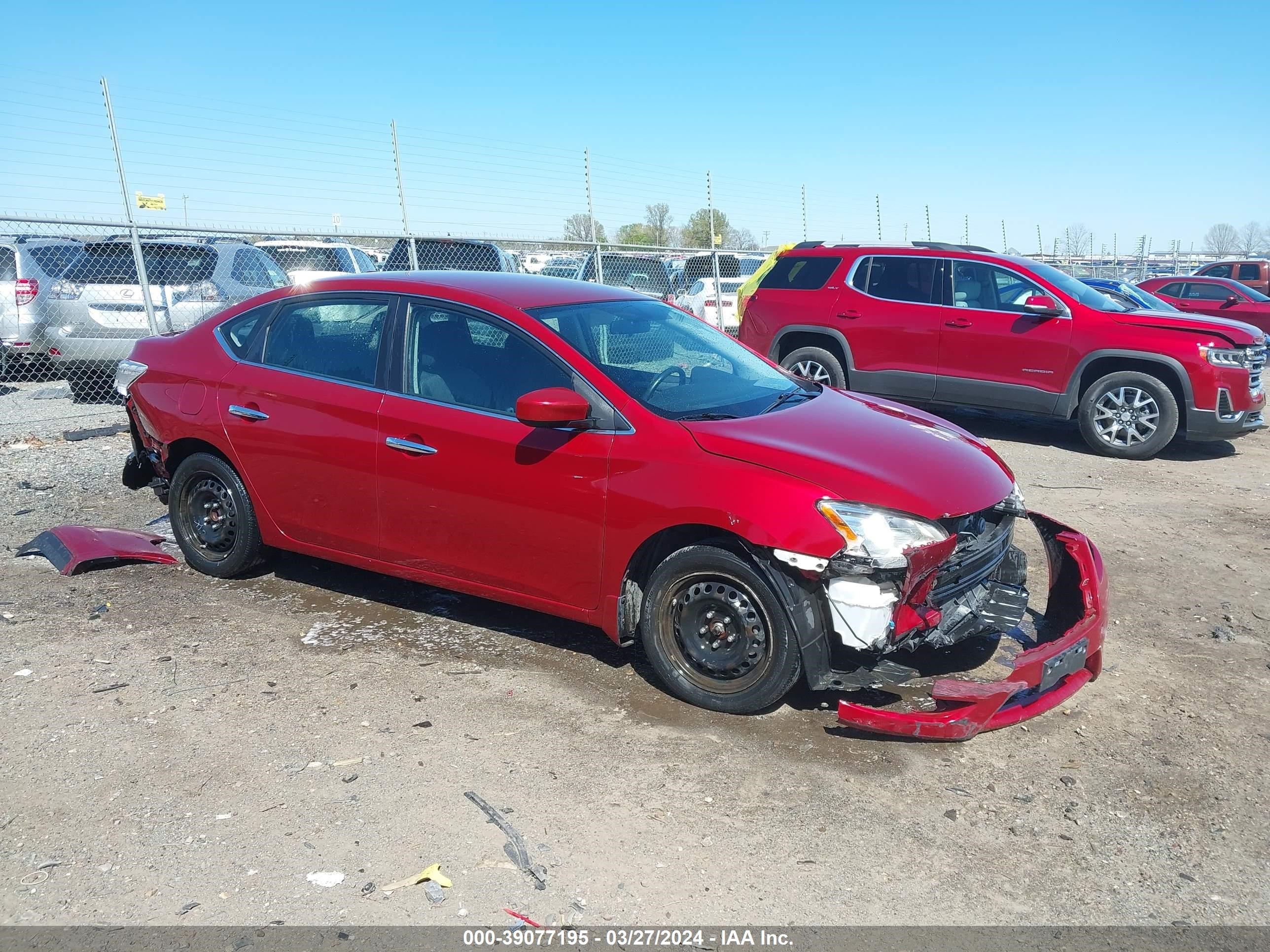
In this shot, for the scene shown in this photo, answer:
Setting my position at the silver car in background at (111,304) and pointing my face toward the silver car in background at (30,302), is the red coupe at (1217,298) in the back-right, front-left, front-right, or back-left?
back-right

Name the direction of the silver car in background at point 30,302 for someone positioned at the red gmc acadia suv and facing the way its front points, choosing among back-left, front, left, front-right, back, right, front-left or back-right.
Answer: back

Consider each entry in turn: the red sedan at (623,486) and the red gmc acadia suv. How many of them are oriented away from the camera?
0

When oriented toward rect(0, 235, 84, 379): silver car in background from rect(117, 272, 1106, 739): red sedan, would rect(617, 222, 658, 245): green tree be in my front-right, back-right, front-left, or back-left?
front-right

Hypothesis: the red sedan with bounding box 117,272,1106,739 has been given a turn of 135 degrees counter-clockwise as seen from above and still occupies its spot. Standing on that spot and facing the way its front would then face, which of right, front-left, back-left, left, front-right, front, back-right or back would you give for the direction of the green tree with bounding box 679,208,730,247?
front

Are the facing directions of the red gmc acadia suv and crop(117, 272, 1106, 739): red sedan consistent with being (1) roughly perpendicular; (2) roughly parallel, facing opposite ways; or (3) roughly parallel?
roughly parallel

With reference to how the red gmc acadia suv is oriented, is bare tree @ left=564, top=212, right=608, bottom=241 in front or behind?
behind

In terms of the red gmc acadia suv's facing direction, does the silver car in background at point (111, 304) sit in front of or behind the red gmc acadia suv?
behind

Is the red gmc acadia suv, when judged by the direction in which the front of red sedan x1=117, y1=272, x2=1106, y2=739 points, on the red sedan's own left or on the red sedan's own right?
on the red sedan's own left

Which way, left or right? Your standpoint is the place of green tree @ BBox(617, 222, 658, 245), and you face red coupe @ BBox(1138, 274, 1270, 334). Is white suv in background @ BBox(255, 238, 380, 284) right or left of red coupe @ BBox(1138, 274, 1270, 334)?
right

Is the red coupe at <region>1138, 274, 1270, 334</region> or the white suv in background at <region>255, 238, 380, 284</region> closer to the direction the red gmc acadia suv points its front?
the red coupe

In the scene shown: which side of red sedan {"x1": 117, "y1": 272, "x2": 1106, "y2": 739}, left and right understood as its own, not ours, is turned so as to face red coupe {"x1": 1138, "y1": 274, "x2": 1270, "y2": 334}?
left

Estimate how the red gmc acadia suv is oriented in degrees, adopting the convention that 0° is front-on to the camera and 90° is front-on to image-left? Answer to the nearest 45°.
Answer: approximately 270°
